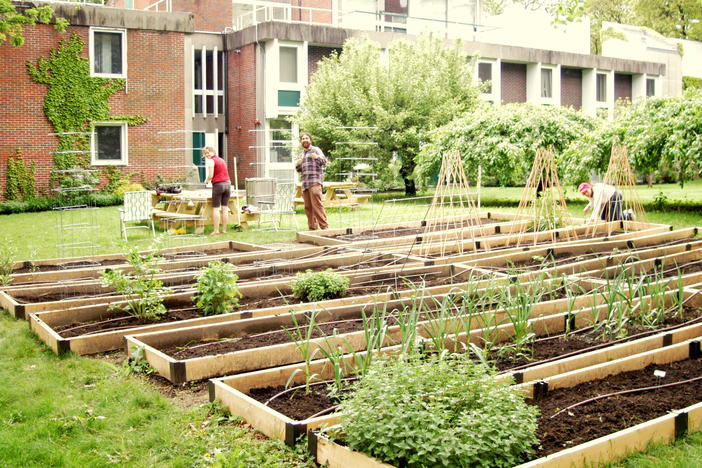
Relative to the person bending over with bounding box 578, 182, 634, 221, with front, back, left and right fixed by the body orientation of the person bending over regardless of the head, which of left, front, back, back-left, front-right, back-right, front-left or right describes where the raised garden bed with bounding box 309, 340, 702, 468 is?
left

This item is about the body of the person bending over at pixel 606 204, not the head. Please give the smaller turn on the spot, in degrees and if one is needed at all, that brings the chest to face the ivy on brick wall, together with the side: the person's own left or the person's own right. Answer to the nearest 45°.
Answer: approximately 45° to the person's own right

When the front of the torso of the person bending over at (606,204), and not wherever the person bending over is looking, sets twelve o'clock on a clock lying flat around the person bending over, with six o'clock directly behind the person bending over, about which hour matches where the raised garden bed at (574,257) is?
The raised garden bed is roughly at 9 o'clock from the person bending over.

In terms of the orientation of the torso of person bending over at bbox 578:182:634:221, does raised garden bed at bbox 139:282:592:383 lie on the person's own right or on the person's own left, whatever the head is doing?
on the person's own left

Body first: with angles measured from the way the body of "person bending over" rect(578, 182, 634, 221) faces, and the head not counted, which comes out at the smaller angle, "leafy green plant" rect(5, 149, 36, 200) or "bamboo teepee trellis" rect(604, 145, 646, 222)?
the leafy green plant

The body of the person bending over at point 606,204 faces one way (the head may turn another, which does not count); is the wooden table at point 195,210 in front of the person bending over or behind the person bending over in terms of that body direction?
in front

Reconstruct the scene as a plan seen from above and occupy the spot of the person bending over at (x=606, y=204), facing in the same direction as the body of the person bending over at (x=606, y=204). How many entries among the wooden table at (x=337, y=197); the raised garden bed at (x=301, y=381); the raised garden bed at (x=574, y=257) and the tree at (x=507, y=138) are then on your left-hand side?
2

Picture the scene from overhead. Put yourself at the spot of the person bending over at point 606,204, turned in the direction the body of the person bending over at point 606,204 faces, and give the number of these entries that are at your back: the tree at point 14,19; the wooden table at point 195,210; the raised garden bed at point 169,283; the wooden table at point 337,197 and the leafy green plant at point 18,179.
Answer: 0

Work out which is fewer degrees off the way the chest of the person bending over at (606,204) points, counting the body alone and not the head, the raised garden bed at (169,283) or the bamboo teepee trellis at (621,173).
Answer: the raised garden bed

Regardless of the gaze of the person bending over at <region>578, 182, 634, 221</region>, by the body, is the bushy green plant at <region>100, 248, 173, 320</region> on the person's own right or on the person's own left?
on the person's own left

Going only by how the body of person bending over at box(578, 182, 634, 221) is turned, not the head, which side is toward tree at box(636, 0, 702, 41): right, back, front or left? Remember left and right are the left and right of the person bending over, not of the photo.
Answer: right

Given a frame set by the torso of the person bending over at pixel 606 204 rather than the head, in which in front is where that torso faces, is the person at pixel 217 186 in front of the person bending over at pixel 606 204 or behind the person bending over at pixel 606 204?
in front

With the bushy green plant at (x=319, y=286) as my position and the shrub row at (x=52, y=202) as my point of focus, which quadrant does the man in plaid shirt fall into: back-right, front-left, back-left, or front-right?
front-right

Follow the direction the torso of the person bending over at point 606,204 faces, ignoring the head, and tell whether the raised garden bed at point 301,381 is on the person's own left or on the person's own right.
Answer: on the person's own left

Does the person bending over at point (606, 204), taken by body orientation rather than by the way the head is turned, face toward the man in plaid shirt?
yes

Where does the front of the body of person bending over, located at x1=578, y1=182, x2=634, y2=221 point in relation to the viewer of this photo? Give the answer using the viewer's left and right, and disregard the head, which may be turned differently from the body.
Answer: facing to the left of the viewer
